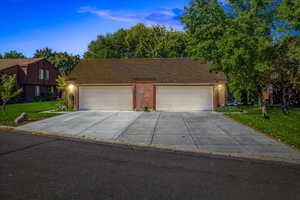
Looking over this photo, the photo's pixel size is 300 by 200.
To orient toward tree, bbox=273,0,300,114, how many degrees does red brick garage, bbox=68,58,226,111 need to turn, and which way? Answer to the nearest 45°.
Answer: approximately 45° to its left

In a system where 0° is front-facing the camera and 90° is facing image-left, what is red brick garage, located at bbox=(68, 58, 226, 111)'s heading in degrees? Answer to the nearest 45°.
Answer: approximately 0°

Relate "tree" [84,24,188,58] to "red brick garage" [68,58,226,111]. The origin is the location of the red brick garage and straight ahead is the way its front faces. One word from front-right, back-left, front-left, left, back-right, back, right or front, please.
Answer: back

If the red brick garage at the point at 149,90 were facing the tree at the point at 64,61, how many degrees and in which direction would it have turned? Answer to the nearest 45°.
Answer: approximately 135° to its right

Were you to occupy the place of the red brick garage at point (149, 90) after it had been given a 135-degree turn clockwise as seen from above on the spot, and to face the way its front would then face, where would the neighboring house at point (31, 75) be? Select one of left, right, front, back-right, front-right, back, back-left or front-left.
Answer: front

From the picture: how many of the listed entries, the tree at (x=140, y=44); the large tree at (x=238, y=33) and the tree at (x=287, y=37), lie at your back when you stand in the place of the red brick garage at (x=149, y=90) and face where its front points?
1

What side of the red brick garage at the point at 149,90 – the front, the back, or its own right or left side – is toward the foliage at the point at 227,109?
left
